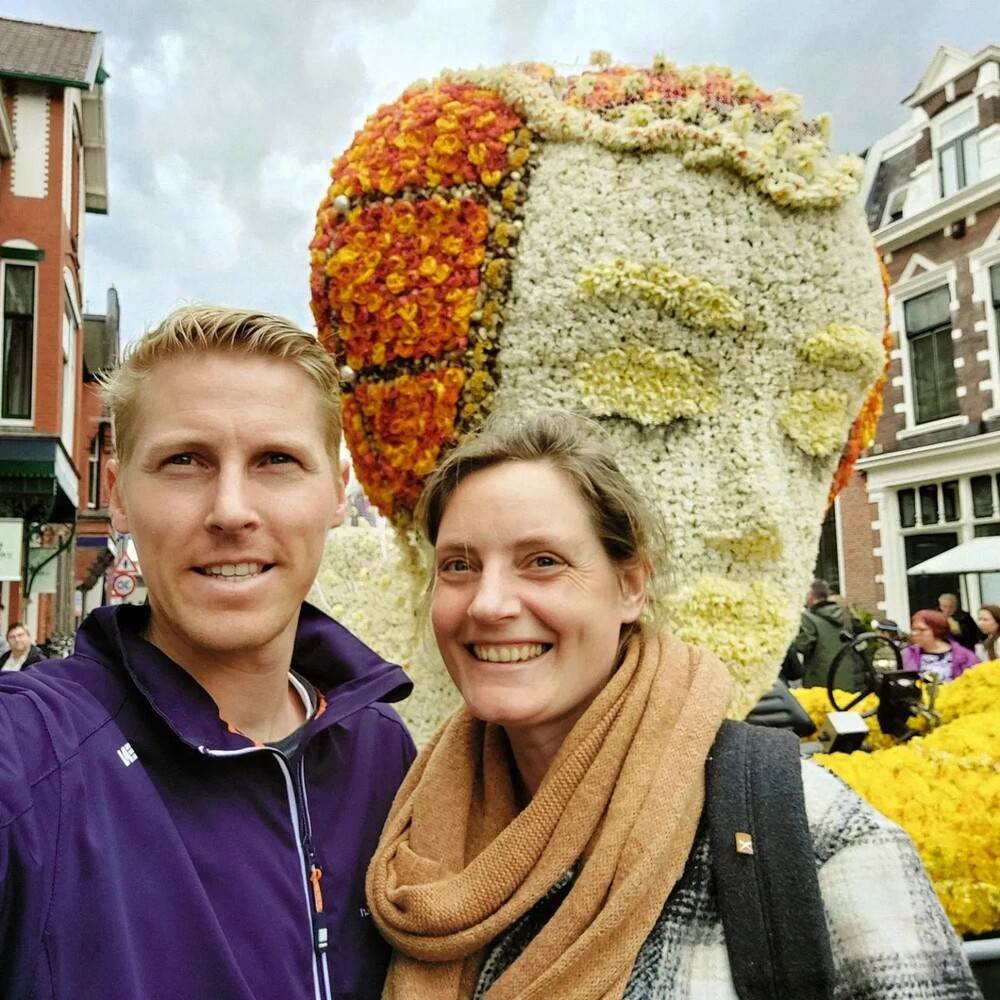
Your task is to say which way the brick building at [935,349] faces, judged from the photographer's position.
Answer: facing the viewer and to the left of the viewer

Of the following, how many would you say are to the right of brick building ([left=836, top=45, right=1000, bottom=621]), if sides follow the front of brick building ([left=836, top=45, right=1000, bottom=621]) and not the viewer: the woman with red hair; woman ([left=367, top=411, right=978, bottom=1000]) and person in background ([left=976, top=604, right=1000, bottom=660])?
0

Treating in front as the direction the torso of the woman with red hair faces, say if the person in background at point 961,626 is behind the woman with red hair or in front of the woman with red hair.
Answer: behind

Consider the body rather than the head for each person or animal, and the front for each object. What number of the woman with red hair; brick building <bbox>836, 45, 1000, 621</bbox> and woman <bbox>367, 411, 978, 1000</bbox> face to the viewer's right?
0

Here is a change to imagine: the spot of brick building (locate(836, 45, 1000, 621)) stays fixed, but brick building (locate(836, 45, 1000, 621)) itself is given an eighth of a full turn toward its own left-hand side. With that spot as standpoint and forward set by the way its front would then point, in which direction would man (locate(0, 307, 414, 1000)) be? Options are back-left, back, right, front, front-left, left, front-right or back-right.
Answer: front

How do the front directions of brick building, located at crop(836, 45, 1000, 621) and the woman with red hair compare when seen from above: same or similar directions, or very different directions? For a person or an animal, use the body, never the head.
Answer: same or similar directions

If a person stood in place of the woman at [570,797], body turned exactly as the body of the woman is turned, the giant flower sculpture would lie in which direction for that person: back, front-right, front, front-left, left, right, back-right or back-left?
back-right

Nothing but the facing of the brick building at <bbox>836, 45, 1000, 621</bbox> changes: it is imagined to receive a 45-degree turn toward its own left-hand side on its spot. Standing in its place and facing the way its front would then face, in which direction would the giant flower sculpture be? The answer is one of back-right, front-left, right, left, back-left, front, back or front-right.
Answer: front

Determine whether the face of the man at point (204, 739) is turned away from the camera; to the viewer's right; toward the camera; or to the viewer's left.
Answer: toward the camera

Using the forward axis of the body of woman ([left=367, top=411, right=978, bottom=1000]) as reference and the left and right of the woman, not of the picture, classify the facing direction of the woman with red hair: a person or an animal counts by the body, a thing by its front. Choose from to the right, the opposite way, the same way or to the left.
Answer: the same way

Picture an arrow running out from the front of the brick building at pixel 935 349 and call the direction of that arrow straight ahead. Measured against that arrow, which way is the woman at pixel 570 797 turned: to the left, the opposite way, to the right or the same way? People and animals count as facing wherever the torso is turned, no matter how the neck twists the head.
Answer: the same way
